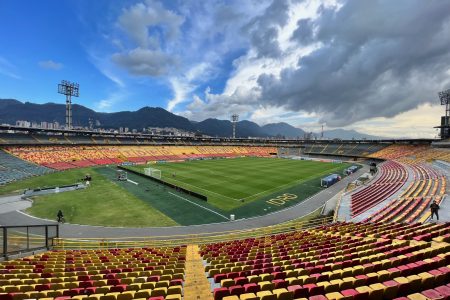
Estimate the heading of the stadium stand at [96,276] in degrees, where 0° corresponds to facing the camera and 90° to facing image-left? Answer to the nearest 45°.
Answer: approximately 180°

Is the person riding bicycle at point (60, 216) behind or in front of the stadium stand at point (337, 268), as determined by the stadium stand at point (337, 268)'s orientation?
in front

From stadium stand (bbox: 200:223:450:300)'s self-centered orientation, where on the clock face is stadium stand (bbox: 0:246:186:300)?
stadium stand (bbox: 0:246:186:300) is roughly at 10 o'clock from stadium stand (bbox: 200:223:450:300).

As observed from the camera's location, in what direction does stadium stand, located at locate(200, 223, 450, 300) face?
facing away from the viewer and to the left of the viewer

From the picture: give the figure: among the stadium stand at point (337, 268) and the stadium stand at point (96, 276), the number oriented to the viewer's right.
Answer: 0
